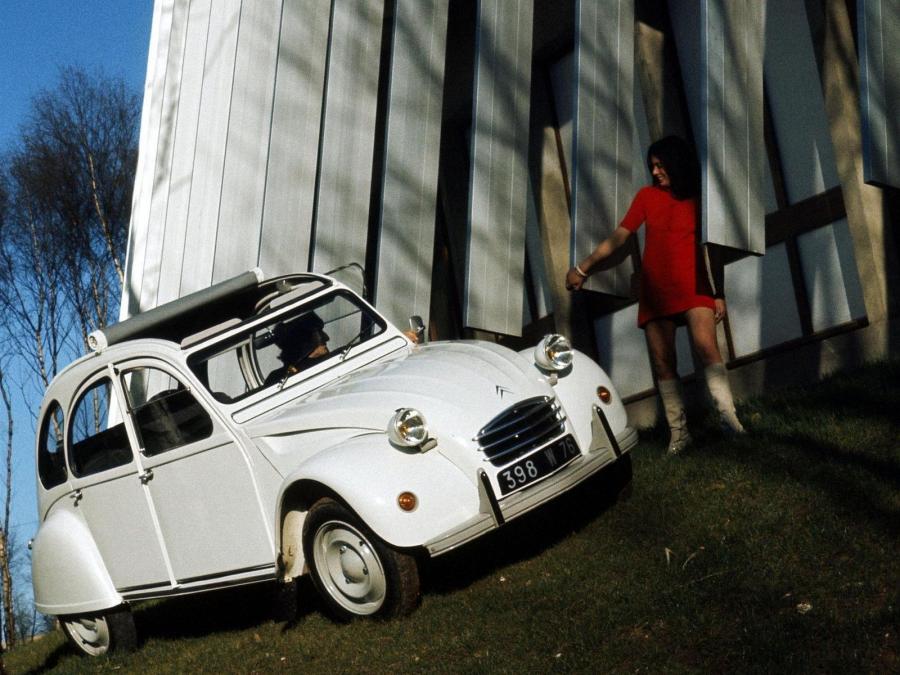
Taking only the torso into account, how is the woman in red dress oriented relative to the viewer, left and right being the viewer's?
facing the viewer

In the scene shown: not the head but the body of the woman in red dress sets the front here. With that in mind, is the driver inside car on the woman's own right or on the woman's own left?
on the woman's own right
